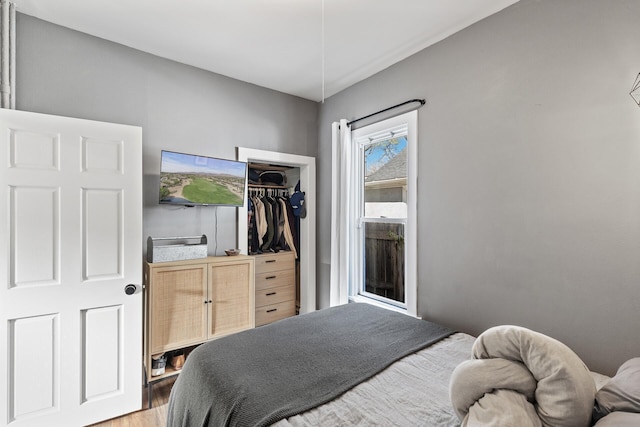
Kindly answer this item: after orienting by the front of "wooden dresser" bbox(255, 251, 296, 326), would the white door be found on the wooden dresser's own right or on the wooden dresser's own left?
on the wooden dresser's own right

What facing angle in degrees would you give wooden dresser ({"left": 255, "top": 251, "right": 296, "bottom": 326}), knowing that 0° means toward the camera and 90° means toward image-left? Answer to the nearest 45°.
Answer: approximately 315°
